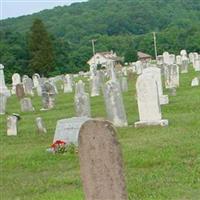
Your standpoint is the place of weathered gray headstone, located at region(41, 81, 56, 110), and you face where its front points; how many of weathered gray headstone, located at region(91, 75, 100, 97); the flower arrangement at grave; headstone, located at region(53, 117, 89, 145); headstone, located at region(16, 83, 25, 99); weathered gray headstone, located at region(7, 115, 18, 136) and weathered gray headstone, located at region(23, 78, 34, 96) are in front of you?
3

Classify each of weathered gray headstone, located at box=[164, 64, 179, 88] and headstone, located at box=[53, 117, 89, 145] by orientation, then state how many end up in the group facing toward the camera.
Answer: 2

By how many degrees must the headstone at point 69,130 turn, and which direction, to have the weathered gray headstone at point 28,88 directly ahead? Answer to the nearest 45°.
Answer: approximately 180°

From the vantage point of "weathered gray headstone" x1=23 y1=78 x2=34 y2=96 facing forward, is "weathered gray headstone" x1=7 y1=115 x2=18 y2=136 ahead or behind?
ahead

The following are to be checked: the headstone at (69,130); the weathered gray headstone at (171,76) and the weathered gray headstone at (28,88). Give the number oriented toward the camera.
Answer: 3

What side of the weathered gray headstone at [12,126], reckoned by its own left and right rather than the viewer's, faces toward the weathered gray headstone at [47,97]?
back

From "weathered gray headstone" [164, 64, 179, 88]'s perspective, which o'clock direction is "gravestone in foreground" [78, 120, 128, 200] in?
The gravestone in foreground is roughly at 12 o'clock from the weathered gray headstone.

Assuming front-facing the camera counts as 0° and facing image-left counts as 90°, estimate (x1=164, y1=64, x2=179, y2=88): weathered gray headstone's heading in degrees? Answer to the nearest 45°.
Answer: approximately 0°

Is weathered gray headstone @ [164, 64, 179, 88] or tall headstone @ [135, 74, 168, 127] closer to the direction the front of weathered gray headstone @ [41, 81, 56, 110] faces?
the tall headstone

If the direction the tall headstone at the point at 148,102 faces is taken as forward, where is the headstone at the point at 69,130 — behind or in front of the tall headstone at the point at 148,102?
in front

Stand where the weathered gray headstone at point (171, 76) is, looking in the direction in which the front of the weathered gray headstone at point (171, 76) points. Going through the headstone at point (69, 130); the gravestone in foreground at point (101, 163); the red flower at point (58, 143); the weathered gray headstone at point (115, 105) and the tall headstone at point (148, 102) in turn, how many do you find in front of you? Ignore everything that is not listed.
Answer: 5

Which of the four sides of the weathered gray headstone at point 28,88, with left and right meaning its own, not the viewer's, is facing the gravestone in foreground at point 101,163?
front
